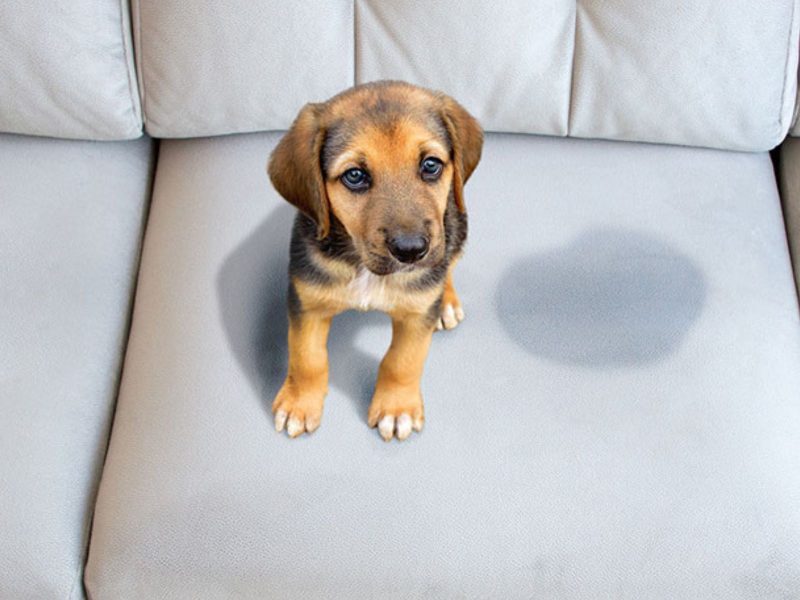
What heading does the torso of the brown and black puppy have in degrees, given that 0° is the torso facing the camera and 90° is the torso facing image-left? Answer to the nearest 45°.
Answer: approximately 0°
